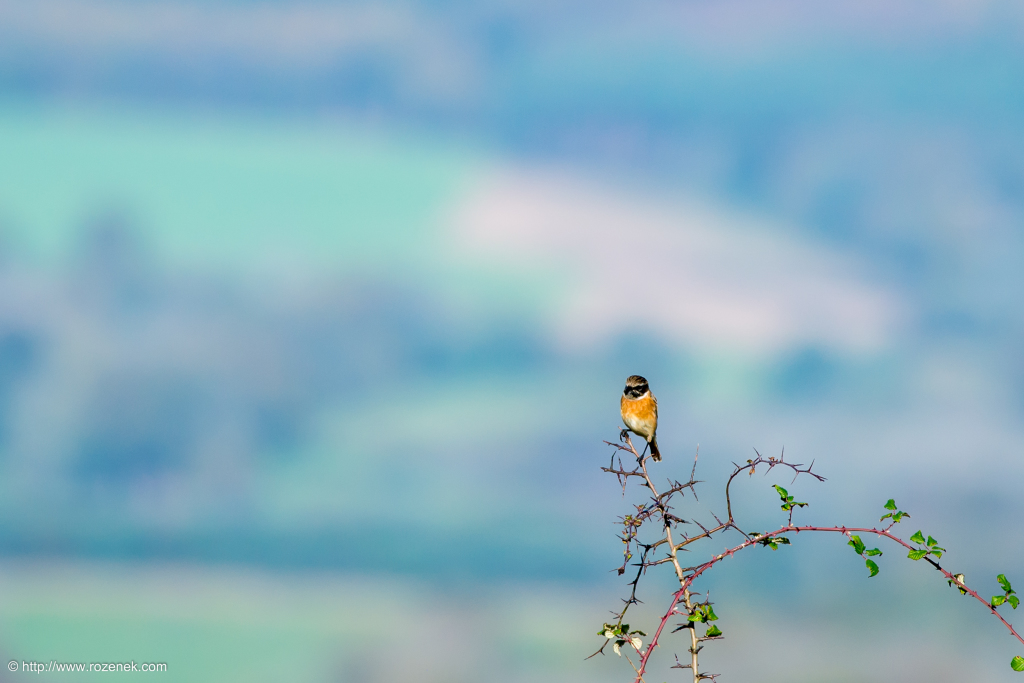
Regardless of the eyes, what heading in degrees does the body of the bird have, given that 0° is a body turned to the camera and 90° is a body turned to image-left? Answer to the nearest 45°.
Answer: approximately 45°
